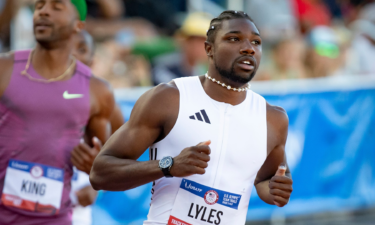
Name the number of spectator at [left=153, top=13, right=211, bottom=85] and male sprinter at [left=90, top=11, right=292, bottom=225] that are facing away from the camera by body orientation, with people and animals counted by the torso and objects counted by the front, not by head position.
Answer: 0

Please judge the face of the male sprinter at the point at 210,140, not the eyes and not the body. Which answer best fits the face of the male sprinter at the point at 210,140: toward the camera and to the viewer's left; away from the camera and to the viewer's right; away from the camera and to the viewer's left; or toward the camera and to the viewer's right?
toward the camera and to the viewer's right

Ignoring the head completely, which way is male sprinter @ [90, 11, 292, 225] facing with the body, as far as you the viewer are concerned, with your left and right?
facing the viewer and to the right of the viewer

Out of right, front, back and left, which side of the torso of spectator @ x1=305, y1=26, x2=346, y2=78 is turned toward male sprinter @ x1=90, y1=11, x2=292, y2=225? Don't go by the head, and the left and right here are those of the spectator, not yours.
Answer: front

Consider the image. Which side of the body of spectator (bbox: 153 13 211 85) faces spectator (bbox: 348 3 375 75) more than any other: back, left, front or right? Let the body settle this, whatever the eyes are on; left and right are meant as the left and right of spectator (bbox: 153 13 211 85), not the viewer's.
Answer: left

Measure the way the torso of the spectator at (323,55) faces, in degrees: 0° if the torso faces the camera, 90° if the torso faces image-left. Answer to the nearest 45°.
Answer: approximately 0°

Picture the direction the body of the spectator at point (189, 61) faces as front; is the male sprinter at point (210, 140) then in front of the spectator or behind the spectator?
in front
